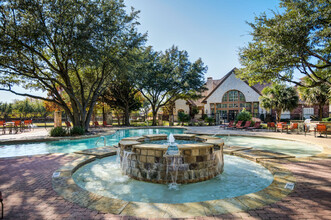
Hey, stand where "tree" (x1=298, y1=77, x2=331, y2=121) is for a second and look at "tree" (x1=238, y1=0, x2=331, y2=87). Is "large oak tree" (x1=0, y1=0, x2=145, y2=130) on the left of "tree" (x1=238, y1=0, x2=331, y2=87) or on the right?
right

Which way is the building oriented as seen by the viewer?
toward the camera

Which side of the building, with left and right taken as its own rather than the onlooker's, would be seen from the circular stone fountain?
front

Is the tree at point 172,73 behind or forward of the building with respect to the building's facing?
forward

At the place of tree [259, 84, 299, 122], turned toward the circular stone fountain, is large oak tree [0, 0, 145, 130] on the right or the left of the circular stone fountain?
right

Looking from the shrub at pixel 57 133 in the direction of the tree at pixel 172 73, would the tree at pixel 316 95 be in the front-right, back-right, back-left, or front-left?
front-right

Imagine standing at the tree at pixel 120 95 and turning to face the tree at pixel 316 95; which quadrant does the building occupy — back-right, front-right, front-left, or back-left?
front-left

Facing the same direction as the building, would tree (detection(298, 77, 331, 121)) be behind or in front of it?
in front

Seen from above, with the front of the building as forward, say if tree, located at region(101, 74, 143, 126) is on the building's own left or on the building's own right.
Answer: on the building's own right
